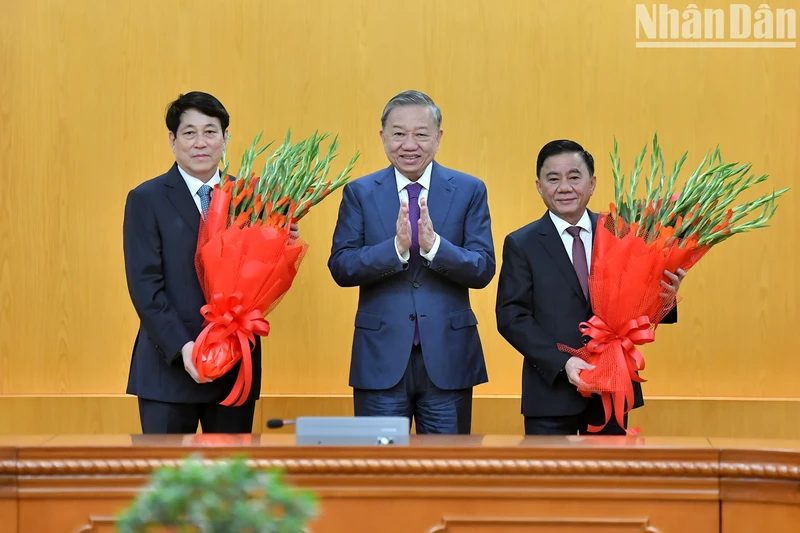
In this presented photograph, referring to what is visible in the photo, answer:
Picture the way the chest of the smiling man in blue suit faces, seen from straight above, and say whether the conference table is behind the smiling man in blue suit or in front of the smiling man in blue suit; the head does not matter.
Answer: in front

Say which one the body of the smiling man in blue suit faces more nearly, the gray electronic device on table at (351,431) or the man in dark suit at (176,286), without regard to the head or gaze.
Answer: the gray electronic device on table

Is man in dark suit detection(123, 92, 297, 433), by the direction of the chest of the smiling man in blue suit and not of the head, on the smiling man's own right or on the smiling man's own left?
on the smiling man's own right

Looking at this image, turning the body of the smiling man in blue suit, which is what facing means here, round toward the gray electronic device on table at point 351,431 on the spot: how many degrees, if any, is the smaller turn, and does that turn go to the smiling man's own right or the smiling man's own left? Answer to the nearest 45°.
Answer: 0° — they already face it

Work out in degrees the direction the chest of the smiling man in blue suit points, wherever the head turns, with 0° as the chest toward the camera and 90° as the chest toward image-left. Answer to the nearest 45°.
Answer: approximately 0°

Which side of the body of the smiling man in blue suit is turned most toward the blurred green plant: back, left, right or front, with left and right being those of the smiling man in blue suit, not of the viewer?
front
